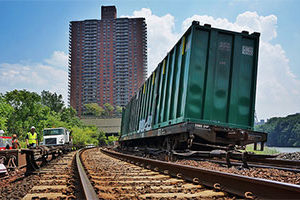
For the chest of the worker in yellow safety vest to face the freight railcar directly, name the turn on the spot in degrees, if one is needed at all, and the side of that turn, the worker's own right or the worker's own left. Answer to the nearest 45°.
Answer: approximately 45° to the worker's own left

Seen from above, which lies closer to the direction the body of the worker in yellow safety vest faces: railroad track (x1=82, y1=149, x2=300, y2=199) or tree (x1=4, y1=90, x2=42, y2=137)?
the railroad track

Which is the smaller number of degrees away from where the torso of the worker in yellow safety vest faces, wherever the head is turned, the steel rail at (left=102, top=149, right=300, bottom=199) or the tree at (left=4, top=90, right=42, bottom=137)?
the steel rail

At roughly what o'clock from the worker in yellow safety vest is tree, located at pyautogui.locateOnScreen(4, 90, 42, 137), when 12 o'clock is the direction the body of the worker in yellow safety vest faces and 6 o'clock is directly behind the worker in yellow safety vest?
The tree is roughly at 6 o'clock from the worker in yellow safety vest.

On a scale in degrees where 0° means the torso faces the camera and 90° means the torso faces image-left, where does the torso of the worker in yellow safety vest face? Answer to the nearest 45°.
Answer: approximately 0°
